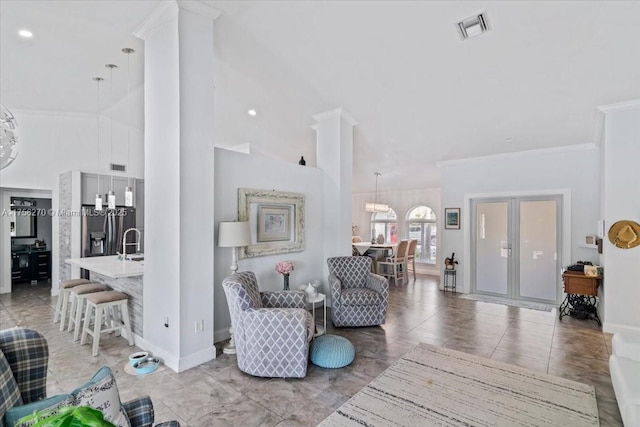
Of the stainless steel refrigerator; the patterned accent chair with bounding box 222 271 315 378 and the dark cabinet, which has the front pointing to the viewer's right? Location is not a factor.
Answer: the patterned accent chair

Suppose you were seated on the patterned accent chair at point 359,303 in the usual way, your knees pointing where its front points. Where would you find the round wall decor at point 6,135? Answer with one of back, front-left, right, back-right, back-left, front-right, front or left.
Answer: right

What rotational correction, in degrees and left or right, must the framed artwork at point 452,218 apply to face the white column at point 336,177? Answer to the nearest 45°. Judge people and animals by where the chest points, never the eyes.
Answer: approximately 45° to its right

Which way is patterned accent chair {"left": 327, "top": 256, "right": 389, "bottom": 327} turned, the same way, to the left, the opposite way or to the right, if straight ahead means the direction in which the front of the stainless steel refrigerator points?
the same way

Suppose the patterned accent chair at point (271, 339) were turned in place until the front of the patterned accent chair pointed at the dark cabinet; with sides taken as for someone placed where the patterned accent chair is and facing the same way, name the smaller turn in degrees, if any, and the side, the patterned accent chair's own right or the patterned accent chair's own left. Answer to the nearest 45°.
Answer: approximately 135° to the patterned accent chair's own left

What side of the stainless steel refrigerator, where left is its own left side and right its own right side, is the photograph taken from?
front

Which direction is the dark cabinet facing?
toward the camera

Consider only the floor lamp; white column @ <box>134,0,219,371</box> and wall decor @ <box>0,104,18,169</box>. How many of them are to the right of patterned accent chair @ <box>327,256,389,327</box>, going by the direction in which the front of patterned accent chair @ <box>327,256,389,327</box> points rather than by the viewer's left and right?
3

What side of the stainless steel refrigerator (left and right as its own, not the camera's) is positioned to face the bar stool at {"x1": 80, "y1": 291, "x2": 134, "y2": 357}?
front

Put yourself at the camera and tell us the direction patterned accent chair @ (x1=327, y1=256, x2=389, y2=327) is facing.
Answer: facing the viewer and to the right of the viewer
